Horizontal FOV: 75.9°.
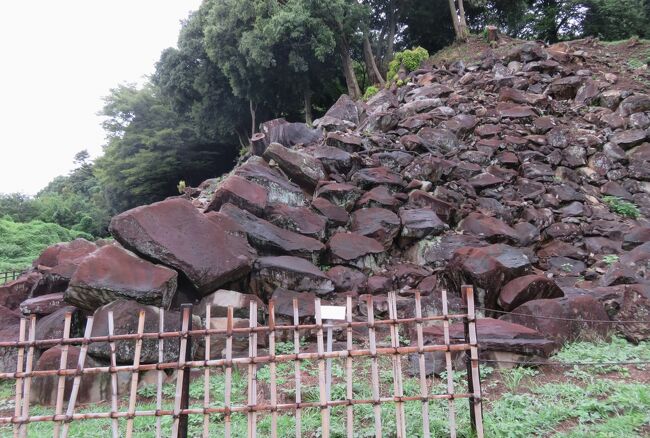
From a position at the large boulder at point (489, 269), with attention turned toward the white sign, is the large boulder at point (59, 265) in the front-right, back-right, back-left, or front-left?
front-right

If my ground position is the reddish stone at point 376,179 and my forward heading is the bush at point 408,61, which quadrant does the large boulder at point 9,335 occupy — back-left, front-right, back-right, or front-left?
back-left

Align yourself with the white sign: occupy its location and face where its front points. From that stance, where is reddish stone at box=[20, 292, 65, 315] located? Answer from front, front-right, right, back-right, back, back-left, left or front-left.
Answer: back-right

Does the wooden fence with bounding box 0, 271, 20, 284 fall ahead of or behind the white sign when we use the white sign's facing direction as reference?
behind

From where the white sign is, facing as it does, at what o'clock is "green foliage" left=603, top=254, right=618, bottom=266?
The green foliage is roughly at 8 o'clock from the white sign.

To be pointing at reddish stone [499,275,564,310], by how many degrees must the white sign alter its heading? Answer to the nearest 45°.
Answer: approximately 135° to its left

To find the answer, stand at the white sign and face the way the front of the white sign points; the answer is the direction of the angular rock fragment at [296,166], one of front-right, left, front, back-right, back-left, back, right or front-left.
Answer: back

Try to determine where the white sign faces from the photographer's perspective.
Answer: facing the viewer

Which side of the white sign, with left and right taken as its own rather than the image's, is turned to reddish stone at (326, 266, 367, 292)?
back

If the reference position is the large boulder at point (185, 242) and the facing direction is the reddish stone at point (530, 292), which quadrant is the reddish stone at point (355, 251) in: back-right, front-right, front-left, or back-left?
front-left

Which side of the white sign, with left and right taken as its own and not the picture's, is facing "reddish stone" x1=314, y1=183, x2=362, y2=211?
back

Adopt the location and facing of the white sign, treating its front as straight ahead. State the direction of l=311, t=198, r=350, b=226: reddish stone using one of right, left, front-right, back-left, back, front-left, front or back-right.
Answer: back

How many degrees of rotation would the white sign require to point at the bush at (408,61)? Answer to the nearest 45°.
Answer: approximately 135° to its left

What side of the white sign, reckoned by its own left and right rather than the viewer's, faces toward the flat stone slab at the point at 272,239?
back

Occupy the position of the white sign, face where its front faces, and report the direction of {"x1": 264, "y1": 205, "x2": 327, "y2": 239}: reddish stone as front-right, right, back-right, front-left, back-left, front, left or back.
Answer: back

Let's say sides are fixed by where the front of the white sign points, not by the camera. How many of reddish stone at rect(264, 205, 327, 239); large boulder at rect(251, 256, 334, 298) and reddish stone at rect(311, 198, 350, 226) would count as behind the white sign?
3

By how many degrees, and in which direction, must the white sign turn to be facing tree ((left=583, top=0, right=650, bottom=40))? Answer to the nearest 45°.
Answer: approximately 135° to its left

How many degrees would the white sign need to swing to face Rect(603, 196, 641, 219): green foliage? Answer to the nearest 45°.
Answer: approximately 135° to its left
